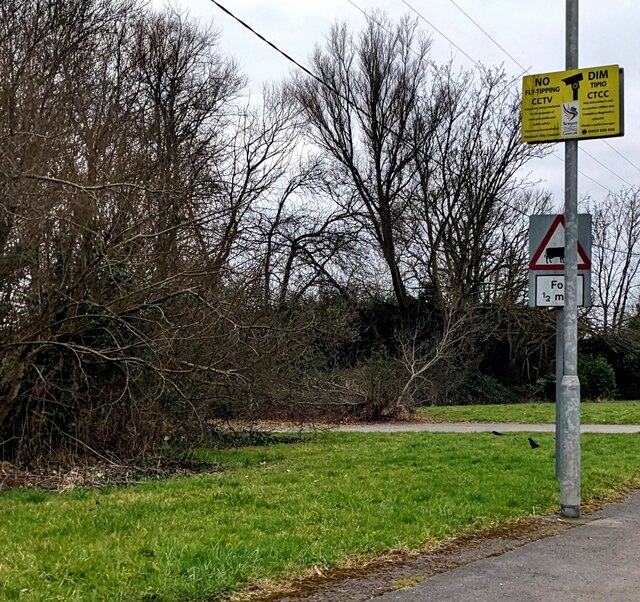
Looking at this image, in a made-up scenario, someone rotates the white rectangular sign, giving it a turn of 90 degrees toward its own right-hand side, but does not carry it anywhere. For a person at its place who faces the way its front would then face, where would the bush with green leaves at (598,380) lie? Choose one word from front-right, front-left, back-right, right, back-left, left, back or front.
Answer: right

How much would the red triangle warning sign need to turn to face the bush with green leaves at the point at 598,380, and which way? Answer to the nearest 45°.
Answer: approximately 180°

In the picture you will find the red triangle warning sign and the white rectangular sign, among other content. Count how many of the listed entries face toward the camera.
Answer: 2

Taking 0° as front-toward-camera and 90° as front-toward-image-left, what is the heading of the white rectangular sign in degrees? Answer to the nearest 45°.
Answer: approximately 0°
